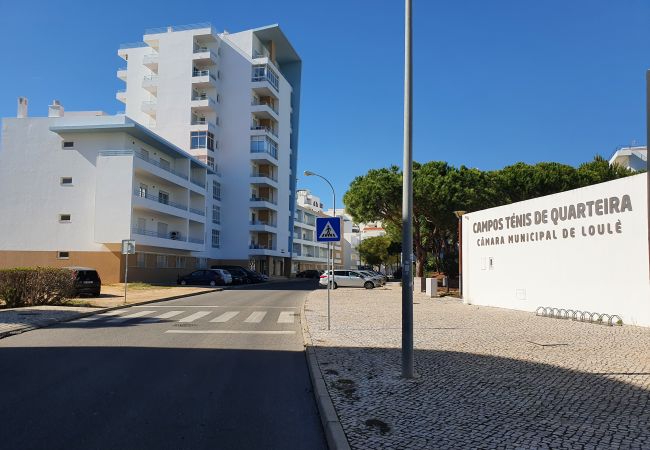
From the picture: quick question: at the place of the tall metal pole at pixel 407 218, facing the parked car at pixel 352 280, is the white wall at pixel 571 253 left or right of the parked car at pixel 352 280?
right

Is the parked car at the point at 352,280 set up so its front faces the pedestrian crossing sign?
no

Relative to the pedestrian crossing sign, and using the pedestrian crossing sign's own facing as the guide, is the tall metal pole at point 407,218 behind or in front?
in front

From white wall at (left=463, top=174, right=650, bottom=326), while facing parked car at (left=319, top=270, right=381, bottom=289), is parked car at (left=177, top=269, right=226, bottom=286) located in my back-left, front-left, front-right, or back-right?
front-left

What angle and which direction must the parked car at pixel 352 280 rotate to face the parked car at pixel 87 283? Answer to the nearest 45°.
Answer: approximately 135° to its right

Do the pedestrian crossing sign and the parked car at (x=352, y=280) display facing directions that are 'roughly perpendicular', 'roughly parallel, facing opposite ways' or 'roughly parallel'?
roughly perpendicular

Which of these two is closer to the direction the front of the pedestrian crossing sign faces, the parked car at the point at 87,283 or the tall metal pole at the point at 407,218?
the tall metal pole

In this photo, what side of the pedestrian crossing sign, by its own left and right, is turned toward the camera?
front

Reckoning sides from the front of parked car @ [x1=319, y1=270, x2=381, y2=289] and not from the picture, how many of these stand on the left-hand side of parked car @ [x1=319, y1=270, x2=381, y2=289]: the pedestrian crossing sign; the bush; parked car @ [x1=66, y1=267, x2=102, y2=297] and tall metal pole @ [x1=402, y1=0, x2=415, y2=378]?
0

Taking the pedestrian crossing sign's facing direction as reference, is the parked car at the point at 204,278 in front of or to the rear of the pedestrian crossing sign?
to the rear

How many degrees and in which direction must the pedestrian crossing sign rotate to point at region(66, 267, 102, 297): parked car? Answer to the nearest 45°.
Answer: approximately 135° to its right

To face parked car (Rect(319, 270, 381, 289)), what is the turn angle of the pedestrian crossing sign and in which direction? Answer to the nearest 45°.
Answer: approximately 180°

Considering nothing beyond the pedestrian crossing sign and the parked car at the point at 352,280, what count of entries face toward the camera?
1

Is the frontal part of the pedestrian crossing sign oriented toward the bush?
no

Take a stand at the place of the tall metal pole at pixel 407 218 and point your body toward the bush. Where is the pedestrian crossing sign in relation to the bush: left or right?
right
